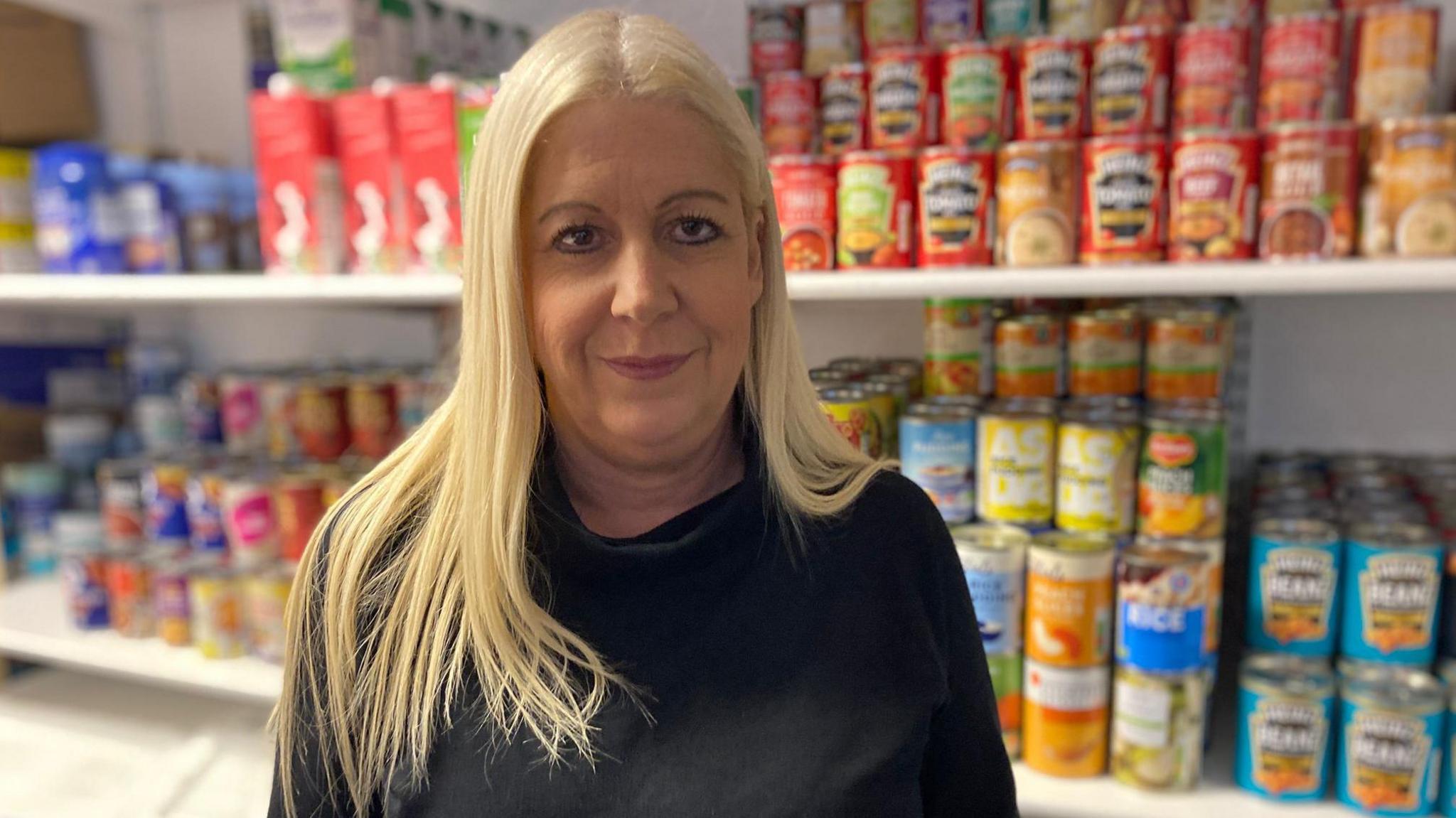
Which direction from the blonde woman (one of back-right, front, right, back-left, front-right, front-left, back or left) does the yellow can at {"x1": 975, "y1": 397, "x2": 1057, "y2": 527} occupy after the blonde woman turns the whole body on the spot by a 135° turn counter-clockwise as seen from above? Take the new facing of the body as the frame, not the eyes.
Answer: front

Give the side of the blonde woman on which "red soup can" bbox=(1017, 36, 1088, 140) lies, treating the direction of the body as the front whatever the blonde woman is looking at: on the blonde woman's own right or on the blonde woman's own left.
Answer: on the blonde woman's own left

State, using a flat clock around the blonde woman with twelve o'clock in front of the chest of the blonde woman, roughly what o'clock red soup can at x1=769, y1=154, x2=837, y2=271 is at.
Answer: The red soup can is roughly at 7 o'clock from the blonde woman.

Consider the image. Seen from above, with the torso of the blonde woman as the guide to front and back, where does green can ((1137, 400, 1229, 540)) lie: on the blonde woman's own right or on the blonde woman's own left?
on the blonde woman's own left

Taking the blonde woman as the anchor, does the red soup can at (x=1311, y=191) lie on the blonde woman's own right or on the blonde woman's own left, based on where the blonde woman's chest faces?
on the blonde woman's own left

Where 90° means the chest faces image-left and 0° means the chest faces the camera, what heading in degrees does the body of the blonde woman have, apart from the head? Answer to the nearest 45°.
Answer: approximately 0°

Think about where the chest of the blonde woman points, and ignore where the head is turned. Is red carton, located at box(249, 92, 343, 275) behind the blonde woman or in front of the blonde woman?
behind

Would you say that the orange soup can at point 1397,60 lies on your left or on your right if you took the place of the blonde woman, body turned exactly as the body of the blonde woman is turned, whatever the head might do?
on your left

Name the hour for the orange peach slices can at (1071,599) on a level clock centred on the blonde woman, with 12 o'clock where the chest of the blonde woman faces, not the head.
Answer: The orange peach slices can is roughly at 8 o'clock from the blonde woman.

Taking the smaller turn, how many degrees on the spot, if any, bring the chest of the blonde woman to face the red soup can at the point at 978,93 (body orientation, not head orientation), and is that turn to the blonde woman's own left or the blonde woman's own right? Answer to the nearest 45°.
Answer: approximately 135° to the blonde woman's own left
